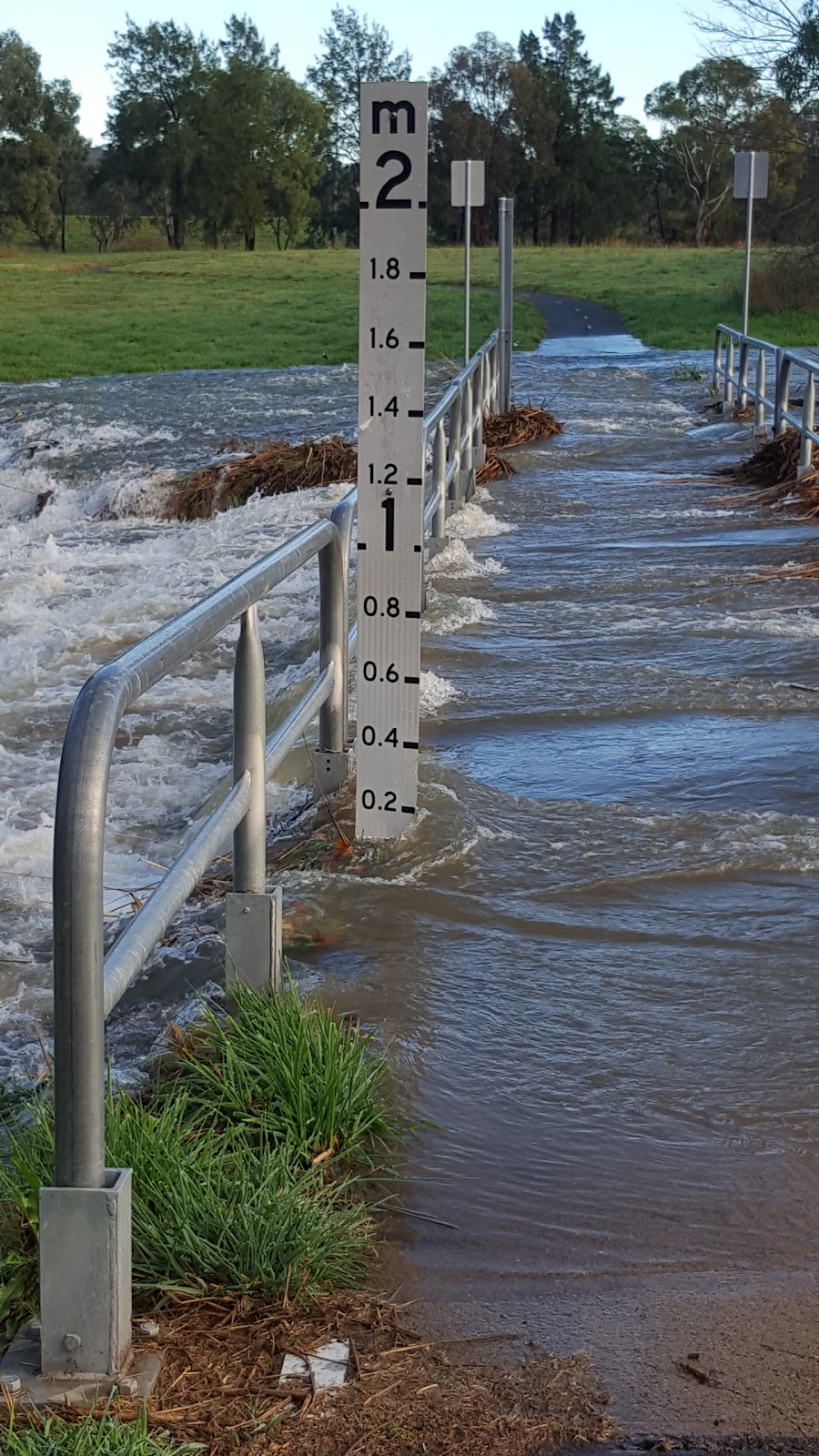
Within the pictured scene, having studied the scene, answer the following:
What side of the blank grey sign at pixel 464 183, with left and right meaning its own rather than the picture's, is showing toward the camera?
back

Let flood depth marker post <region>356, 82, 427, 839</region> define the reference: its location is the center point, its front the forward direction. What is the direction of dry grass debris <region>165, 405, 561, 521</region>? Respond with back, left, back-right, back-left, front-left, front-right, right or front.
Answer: back

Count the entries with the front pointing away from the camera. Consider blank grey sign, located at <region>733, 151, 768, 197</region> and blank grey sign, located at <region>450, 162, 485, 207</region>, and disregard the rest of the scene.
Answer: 2

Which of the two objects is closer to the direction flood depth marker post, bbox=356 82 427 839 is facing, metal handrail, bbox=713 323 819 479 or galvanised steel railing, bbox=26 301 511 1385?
the galvanised steel railing

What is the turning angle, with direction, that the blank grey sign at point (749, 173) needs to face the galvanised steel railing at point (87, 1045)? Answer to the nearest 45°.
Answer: approximately 180°

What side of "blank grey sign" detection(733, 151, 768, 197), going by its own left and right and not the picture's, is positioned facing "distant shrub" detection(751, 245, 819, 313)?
front

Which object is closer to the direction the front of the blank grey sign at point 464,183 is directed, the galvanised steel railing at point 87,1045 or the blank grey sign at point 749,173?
the blank grey sign at point 749,173

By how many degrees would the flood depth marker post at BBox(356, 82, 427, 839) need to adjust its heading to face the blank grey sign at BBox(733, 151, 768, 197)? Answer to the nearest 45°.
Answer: approximately 180°

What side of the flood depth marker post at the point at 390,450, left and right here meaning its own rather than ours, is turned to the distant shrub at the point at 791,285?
back

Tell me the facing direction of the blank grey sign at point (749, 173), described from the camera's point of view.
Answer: facing away from the viewer
